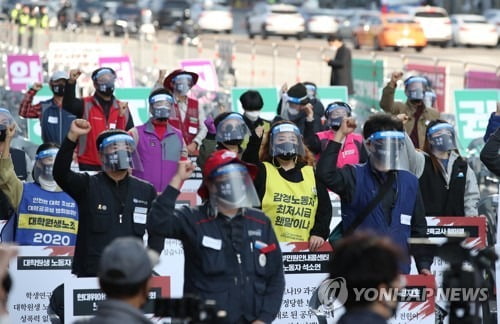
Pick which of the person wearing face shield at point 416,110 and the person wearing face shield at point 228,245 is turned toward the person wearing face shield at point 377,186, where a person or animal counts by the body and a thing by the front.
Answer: the person wearing face shield at point 416,110

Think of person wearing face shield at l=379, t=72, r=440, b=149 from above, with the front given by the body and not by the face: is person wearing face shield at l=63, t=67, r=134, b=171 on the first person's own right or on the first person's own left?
on the first person's own right

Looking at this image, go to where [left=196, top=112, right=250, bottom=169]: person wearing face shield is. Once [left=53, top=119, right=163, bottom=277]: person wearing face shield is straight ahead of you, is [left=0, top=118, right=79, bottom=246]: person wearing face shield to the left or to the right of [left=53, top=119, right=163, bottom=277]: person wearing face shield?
right

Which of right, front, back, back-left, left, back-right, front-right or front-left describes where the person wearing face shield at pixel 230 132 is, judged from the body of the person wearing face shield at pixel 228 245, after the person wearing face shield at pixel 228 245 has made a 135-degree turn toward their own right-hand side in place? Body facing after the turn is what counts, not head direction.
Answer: front-right

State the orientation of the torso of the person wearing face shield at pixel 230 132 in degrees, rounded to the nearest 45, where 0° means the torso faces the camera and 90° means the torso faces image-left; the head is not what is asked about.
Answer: approximately 315°
